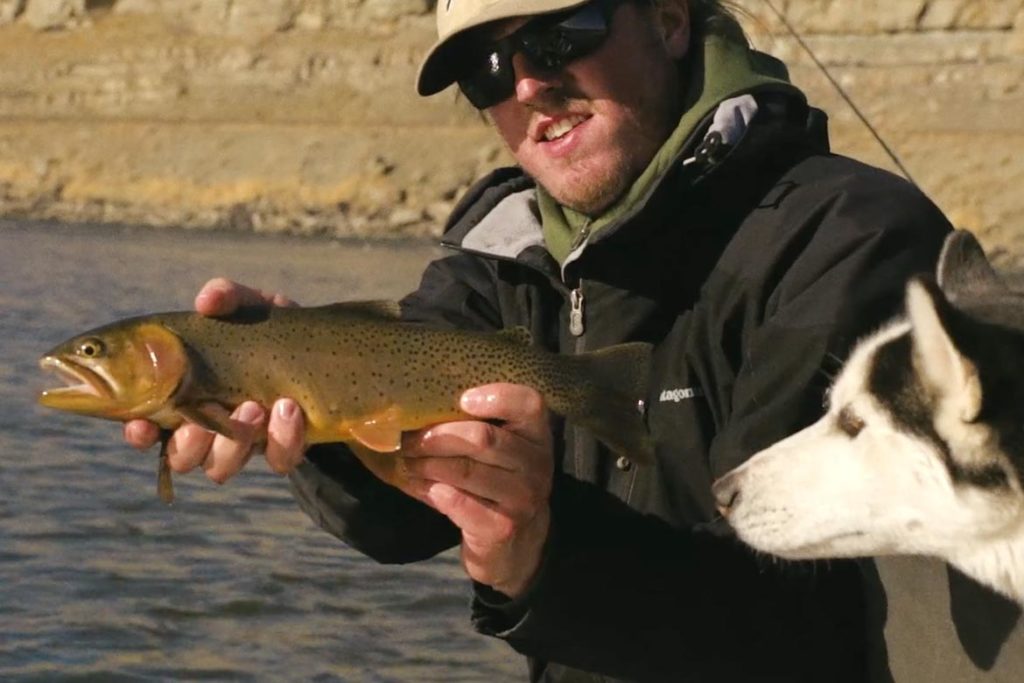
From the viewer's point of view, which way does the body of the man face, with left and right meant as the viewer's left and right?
facing the viewer and to the left of the viewer

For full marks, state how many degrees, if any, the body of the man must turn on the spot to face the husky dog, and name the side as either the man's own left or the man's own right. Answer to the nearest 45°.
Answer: approximately 90° to the man's own left

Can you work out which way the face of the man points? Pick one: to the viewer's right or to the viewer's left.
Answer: to the viewer's left
